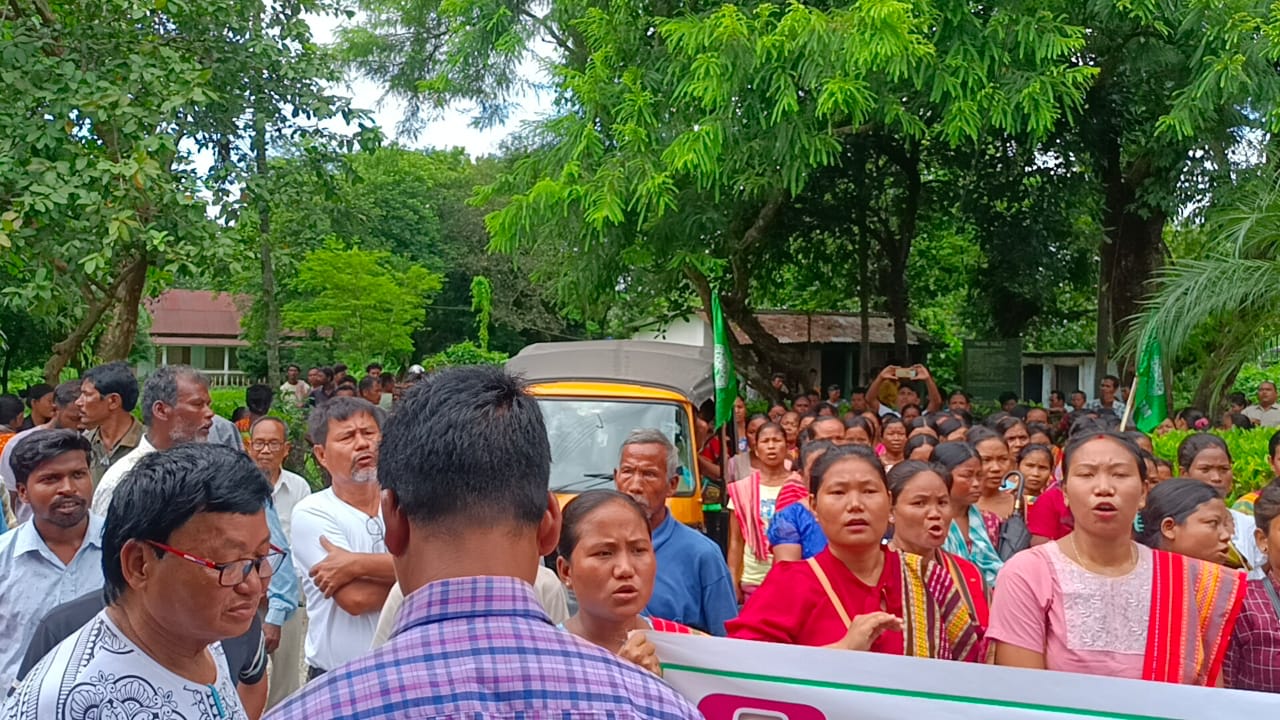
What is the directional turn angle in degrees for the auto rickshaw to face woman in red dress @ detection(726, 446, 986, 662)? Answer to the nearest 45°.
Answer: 0° — it already faces them

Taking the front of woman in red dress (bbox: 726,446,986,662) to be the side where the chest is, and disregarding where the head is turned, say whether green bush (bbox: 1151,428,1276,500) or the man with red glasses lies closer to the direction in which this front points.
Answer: the man with red glasses

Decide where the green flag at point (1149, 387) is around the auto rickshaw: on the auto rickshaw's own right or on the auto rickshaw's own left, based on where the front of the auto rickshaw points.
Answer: on the auto rickshaw's own left

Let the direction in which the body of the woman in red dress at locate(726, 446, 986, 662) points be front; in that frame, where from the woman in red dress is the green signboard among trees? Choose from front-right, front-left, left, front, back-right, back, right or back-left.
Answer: back

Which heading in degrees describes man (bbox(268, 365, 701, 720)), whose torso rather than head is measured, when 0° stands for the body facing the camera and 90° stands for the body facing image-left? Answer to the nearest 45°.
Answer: approximately 180°

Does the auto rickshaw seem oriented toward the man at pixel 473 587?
yes

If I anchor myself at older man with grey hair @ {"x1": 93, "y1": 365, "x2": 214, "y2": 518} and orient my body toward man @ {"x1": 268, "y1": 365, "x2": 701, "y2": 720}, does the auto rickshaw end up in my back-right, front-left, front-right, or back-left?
back-left

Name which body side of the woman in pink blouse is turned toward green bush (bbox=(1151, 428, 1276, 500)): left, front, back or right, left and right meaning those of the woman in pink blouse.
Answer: back

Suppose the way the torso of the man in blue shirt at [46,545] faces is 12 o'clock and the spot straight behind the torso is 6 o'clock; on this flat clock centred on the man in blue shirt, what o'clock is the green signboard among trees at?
The green signboard among trees is roughly at 9 o'clock from the man in blue shirt.

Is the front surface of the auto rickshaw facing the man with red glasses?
yes

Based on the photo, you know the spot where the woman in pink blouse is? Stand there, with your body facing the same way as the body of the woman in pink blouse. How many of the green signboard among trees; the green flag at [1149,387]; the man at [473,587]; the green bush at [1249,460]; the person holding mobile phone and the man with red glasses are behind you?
4

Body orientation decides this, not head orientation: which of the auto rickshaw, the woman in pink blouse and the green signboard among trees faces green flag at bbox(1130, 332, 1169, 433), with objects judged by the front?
the green signboard among trees

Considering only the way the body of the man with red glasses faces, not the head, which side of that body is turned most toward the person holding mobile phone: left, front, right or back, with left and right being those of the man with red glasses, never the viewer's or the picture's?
left

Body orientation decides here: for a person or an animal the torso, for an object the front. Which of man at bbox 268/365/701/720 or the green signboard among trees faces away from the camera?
the man
